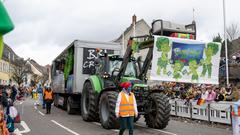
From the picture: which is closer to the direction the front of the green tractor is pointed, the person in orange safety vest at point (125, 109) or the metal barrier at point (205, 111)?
the person in orange safety vest

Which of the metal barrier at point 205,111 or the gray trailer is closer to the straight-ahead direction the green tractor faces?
the metal barrier

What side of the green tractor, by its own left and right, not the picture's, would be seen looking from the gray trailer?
back

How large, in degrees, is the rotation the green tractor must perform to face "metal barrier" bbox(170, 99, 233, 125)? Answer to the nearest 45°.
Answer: approximately 90° to its left

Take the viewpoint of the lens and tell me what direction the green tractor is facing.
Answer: facing the viewer and to the right of the viewer

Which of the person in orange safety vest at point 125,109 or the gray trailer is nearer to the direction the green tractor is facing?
the person in orange safety vest
